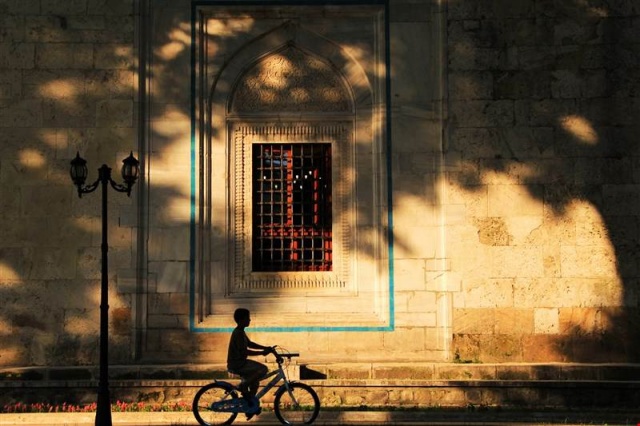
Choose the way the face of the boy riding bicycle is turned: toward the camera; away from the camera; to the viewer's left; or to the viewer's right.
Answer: to the viewer's right

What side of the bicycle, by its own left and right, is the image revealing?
right

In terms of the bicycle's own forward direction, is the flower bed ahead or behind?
behind

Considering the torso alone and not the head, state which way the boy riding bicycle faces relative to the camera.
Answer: to the viewer's right

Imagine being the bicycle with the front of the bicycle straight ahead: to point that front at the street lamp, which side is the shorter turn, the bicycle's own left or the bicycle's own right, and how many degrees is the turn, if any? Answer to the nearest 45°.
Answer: approximately 180°

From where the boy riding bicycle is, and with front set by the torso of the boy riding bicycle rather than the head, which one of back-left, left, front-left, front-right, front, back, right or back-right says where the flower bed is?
back-left
